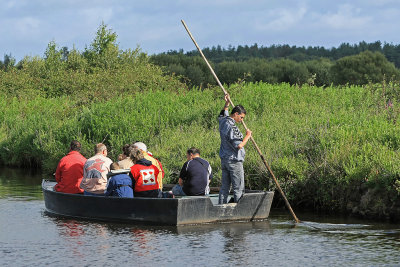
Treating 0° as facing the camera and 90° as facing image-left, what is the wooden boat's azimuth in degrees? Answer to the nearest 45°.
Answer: approximately 135°
